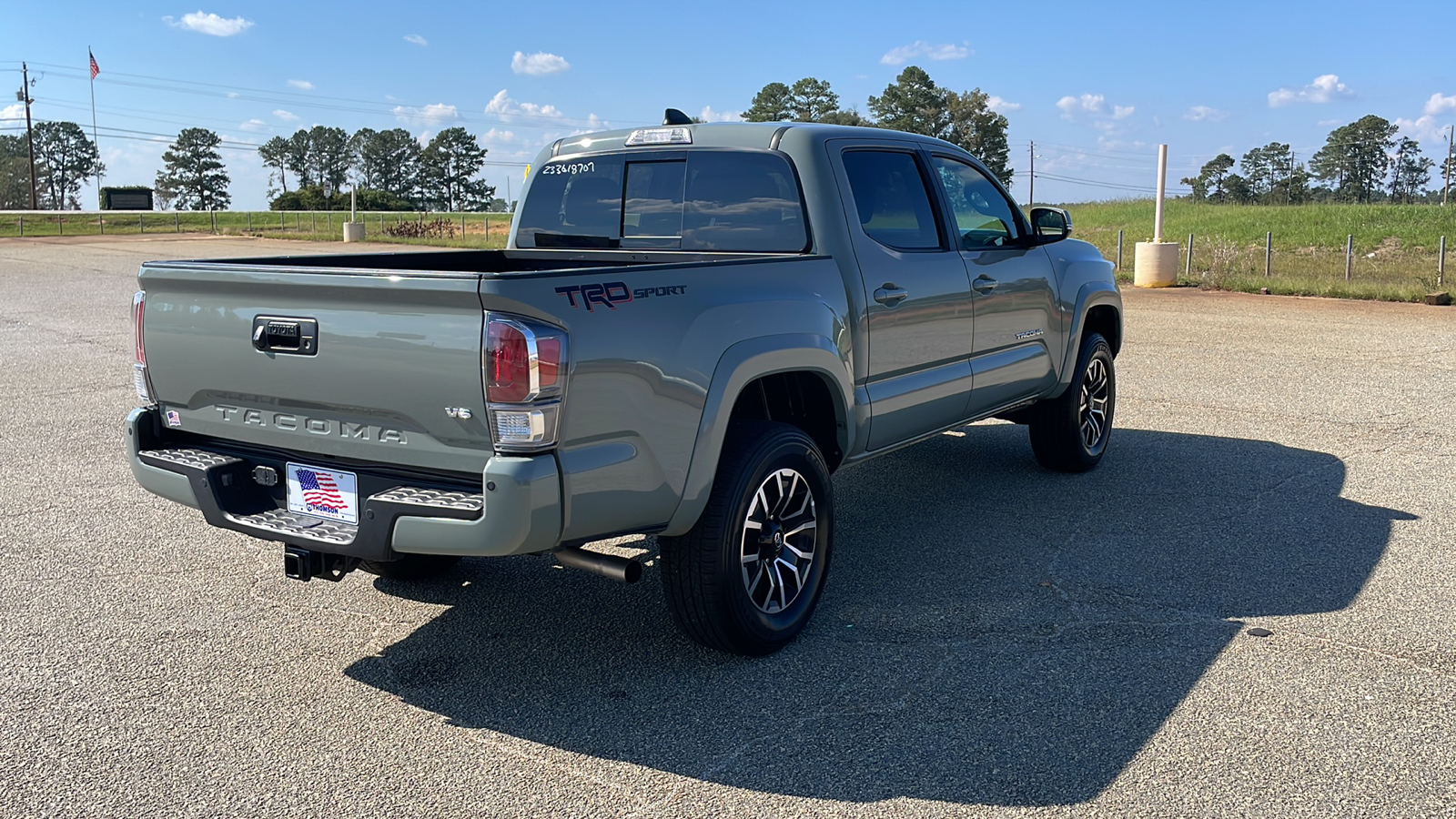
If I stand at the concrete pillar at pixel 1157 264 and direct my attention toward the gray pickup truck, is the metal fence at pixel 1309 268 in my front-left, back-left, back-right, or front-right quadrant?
back-left

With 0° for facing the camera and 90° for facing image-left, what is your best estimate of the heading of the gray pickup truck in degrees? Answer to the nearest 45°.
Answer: approximately 225°

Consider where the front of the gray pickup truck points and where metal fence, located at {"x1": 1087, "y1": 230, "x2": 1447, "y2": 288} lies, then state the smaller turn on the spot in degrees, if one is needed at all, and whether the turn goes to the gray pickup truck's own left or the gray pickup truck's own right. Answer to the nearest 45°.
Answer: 0° — it already faces it

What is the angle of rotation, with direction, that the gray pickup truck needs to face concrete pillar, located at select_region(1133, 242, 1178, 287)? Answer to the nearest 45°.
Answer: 0° — it already faces it

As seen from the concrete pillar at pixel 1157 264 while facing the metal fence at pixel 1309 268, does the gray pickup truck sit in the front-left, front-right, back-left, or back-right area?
back-right
